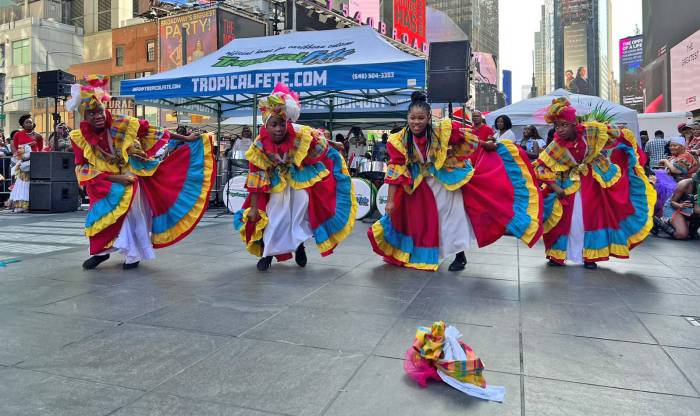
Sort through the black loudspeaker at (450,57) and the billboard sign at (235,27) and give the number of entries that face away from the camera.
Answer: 0

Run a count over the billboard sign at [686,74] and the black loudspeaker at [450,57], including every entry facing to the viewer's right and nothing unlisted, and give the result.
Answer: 0

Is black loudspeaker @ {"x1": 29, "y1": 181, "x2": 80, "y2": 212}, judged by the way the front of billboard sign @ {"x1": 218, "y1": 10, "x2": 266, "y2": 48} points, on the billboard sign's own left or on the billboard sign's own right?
on the billboard sign's own right

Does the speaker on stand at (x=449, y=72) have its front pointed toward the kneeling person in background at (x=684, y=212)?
no

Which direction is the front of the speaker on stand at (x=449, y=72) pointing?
toward the camera

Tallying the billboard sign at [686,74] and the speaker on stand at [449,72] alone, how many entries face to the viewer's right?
0

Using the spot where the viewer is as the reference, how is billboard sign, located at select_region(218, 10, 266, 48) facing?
facing the viewer and to the right of the viewer

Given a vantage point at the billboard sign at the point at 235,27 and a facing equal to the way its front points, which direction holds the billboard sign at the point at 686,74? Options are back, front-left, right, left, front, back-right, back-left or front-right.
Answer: front-left

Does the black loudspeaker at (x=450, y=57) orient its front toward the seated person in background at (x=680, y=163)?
no

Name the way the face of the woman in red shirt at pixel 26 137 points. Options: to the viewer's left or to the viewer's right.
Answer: to the viewer's right

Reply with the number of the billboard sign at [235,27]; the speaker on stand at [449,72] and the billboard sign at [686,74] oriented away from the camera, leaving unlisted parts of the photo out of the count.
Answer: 0

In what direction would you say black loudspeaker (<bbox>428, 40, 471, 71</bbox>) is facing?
toward the camera

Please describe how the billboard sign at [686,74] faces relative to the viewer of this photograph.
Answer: facing the viewer and to the left of the viewer

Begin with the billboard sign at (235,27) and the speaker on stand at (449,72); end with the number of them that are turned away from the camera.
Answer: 0

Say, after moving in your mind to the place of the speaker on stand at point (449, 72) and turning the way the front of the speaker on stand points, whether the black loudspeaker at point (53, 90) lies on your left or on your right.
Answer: on your right

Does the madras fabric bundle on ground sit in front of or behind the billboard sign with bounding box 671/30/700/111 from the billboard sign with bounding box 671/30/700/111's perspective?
in front

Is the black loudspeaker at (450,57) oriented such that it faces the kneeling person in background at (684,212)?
no
